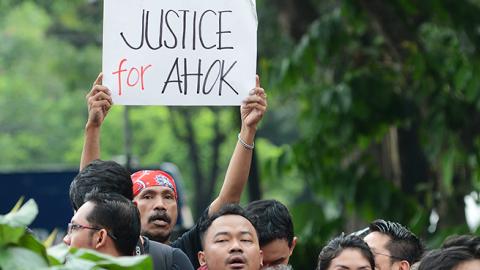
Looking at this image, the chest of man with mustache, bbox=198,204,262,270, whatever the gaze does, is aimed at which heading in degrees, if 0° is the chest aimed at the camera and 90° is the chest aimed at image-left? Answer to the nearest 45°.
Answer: approximately 0°

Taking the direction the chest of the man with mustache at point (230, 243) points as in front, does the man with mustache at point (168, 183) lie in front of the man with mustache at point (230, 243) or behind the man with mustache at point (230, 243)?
behind

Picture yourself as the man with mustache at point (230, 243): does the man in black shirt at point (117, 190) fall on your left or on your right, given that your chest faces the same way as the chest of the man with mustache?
on your right

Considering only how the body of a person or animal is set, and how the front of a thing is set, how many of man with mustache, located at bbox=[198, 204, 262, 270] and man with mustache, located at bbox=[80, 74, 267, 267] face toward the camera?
2

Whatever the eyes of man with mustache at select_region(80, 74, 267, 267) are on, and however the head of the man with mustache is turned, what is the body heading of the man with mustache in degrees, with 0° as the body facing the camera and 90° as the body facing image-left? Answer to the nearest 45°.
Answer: approximately 0°
